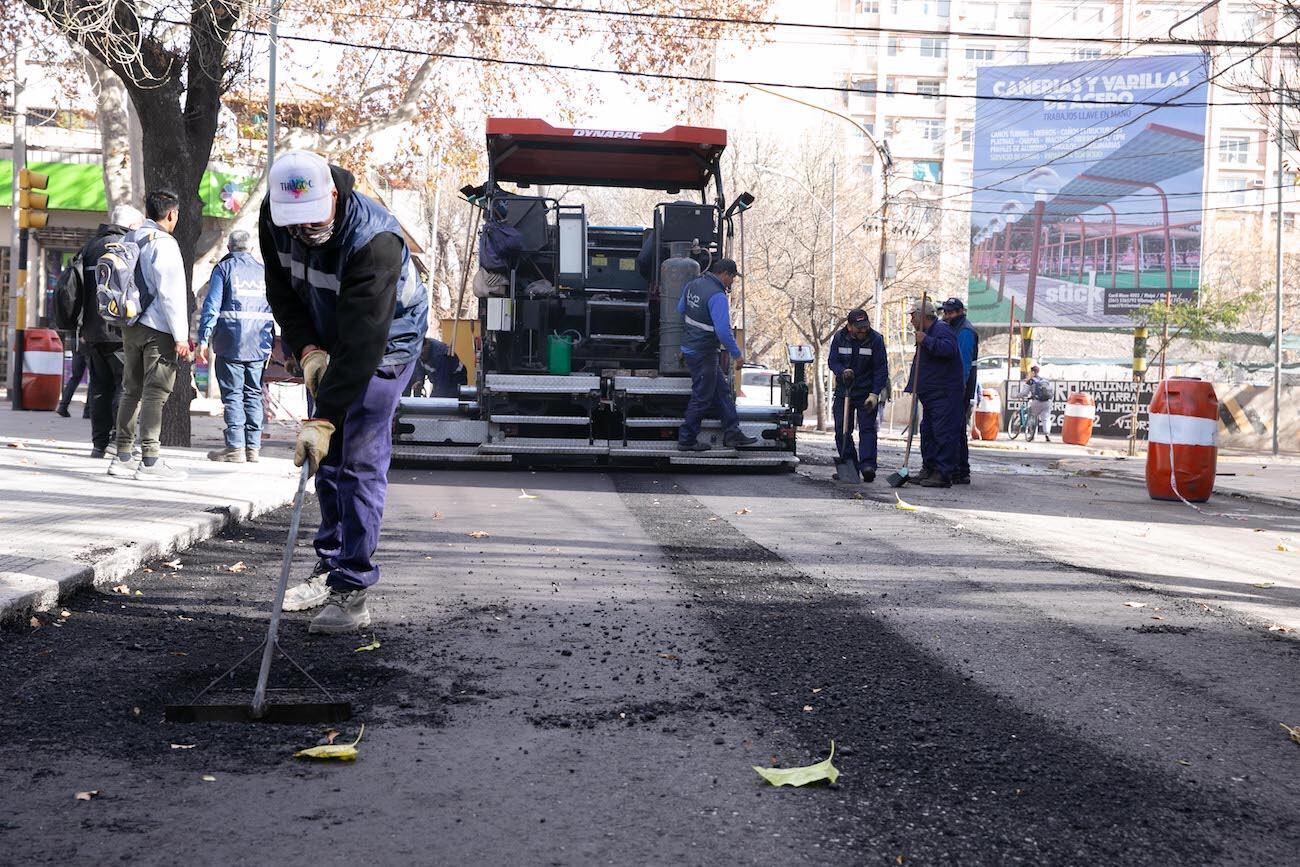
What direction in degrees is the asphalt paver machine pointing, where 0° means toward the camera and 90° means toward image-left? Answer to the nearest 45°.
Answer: approximately 180°

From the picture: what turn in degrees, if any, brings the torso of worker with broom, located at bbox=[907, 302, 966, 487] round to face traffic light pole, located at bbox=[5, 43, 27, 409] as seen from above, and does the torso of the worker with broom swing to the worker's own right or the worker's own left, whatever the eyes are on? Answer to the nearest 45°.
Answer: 0° — they already face it

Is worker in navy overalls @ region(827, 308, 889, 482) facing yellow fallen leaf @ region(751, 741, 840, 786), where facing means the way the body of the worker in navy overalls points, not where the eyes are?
yes

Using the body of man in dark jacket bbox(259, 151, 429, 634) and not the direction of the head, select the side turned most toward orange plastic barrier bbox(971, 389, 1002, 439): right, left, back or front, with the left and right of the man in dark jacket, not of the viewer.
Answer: back

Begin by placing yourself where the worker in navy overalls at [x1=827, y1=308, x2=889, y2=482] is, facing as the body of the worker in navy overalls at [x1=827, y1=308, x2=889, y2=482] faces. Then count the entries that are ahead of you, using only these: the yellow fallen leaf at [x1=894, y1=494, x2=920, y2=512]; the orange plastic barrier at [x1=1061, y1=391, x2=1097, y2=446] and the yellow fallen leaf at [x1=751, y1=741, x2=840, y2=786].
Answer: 2
